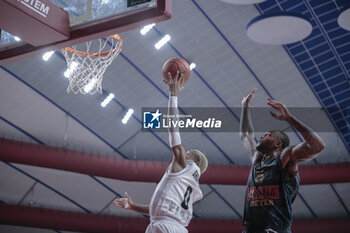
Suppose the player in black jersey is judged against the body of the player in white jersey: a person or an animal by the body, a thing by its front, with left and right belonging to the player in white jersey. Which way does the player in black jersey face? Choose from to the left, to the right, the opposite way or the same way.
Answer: to the left

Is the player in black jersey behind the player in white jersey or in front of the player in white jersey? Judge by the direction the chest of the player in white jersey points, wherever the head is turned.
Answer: behind

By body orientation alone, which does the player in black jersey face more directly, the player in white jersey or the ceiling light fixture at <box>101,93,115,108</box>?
the player in white jersey

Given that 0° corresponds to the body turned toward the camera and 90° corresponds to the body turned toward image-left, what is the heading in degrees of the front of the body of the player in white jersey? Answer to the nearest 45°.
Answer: approximately 135°

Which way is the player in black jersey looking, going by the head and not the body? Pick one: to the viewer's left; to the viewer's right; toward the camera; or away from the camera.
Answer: to the viewer's left
